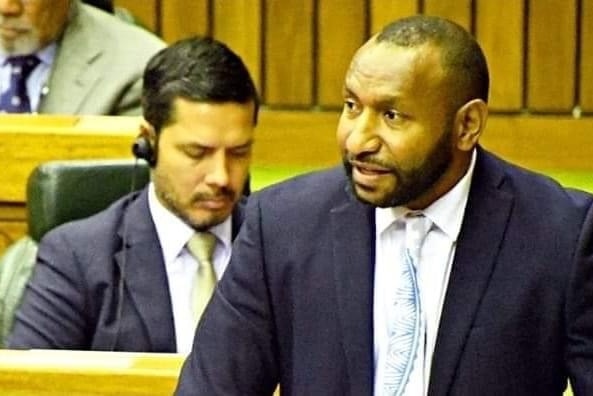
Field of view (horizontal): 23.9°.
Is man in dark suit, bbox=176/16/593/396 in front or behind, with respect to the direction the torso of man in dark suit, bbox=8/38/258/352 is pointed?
in front

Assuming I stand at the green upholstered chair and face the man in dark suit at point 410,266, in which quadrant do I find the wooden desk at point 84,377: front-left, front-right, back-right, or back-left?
front-right

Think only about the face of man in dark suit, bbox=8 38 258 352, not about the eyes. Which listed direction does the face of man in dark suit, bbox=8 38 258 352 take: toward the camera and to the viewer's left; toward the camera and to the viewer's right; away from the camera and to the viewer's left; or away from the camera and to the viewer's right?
toward the camera and to the viewer's right

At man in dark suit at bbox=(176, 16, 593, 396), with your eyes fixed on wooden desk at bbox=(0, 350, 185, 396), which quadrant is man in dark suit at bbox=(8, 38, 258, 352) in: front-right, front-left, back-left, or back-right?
front-right

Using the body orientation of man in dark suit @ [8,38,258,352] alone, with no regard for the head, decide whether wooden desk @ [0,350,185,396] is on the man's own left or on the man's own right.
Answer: on the man's own right

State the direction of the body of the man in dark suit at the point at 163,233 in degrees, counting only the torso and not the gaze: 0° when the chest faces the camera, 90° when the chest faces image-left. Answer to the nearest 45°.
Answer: approximately 315°

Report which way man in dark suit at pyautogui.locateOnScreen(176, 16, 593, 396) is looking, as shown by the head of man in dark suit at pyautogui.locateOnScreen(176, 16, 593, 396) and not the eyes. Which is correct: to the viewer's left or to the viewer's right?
to the viewer's left
